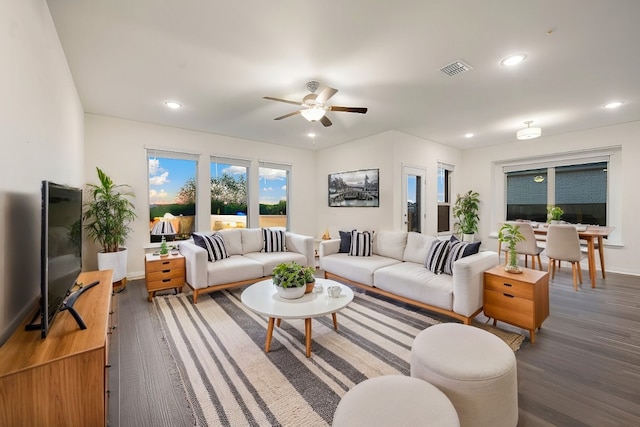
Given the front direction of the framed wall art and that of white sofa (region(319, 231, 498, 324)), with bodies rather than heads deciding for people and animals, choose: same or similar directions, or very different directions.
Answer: same or similar directions

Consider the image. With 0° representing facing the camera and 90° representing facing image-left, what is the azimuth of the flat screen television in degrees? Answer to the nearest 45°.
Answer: approximately 270°

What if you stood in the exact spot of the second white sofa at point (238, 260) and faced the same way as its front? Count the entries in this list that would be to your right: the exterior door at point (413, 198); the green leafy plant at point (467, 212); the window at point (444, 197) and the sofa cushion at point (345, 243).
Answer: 0

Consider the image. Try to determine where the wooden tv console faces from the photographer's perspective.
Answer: facing to the right of the viewer

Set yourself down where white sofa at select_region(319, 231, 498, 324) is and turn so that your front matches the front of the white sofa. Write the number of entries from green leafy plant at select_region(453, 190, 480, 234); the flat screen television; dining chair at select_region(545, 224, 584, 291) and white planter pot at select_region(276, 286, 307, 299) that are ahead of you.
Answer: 2

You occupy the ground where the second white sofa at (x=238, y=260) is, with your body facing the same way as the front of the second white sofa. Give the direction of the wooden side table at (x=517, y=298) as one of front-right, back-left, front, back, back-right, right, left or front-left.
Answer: front

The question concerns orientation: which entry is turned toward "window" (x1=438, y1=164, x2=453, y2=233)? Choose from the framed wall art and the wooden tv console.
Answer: the wooden tv console

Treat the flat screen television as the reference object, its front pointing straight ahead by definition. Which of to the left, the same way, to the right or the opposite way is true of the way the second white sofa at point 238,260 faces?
to the right

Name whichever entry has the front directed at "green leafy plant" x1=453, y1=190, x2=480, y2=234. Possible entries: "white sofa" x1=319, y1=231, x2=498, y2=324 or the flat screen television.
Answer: the flat screen television

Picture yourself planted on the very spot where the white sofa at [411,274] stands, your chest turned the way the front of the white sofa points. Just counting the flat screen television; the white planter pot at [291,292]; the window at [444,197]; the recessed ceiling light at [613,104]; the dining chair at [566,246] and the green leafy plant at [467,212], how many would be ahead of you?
2

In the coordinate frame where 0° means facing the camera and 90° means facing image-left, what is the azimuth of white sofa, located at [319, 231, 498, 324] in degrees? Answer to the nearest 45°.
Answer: approximately 45°

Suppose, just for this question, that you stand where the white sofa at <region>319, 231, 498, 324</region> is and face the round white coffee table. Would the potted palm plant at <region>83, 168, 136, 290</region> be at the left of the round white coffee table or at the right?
right

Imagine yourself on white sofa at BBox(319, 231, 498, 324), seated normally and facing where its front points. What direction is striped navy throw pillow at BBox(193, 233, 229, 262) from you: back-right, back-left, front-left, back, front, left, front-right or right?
front-right

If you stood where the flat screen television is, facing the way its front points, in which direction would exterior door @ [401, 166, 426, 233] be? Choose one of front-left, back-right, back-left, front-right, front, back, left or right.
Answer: front

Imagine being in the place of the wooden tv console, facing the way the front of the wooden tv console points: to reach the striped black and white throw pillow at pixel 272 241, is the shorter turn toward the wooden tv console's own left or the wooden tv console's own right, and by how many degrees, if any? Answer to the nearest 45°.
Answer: approximately 45° to the wooden tv console's own left

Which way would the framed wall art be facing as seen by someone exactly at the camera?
facing the viewer and to the left of the viewer
